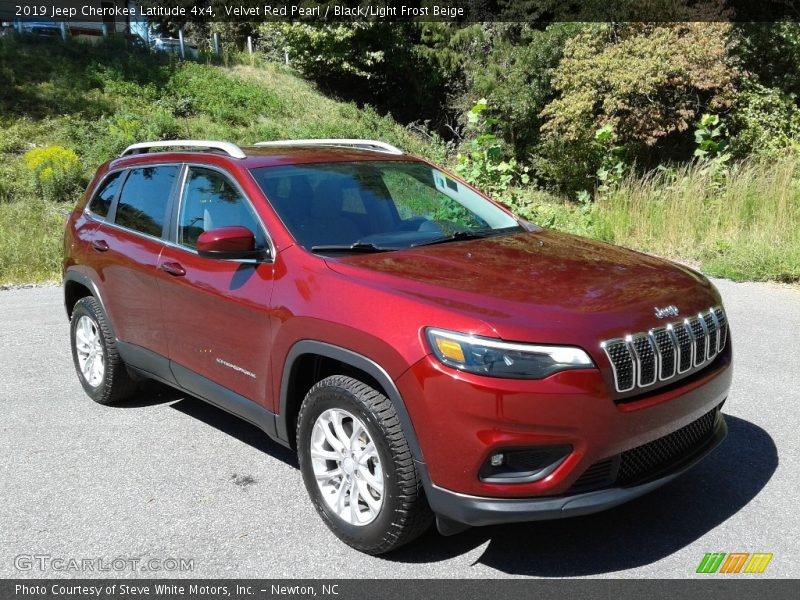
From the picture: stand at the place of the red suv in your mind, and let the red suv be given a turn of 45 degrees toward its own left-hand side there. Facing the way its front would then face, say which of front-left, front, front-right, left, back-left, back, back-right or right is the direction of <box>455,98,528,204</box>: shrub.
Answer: left

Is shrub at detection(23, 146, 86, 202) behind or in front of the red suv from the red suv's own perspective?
behind

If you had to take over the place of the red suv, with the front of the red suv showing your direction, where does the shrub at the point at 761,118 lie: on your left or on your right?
on your left

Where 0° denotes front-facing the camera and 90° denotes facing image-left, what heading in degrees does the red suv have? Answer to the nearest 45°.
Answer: approximately 315°

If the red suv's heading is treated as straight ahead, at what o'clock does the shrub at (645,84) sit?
The shrub is roughly at 8 o'clock from the red suv.

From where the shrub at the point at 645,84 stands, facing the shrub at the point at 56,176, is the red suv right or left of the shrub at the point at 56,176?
left
